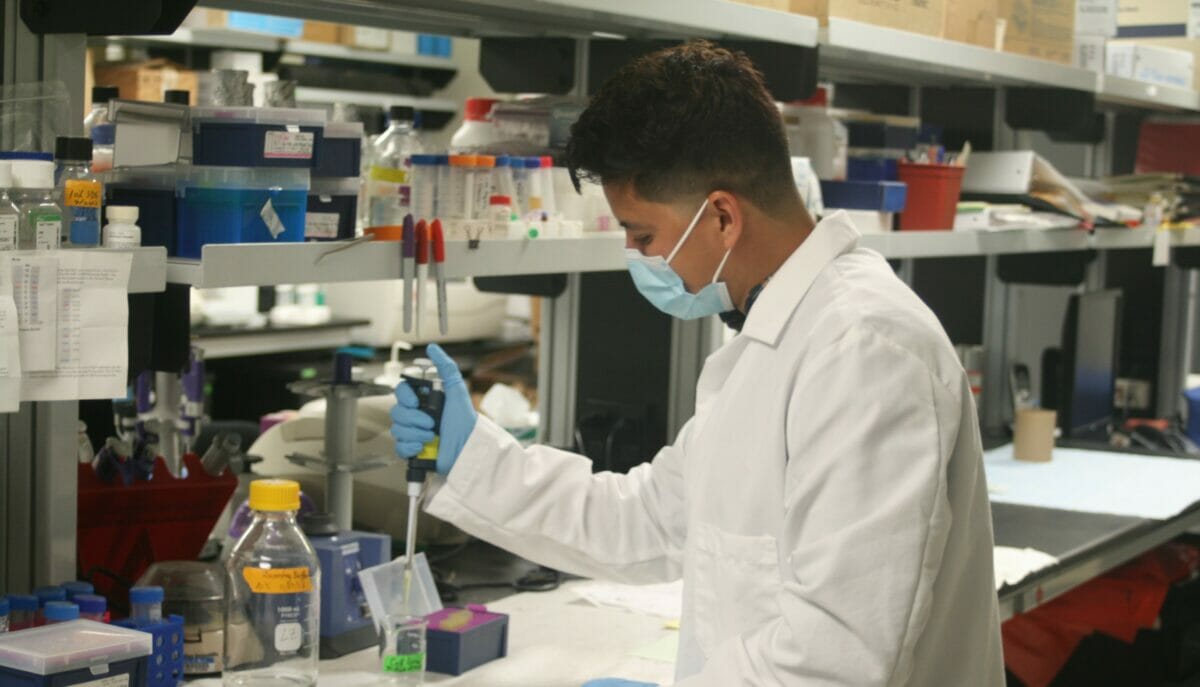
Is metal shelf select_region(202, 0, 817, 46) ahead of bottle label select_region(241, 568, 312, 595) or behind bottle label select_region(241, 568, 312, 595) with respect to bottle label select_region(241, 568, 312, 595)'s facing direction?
behind

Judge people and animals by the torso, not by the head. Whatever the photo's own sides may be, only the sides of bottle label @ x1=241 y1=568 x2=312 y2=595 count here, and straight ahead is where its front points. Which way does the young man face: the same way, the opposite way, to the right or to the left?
to the right

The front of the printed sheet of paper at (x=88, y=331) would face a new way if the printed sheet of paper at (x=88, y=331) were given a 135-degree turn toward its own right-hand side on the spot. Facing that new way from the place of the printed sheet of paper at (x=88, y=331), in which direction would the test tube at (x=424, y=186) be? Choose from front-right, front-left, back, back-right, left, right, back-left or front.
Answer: right

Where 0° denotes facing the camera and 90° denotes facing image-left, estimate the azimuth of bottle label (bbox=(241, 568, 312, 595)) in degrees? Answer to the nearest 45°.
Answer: approximately 0°

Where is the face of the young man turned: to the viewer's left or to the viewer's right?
to the viewer's left

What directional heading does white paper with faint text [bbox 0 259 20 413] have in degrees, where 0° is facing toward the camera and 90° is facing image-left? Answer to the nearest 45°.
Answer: approximately 0°

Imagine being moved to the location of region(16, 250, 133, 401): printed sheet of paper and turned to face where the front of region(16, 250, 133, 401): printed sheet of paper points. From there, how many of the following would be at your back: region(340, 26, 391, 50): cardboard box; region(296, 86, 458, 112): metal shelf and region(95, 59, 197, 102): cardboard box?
3
